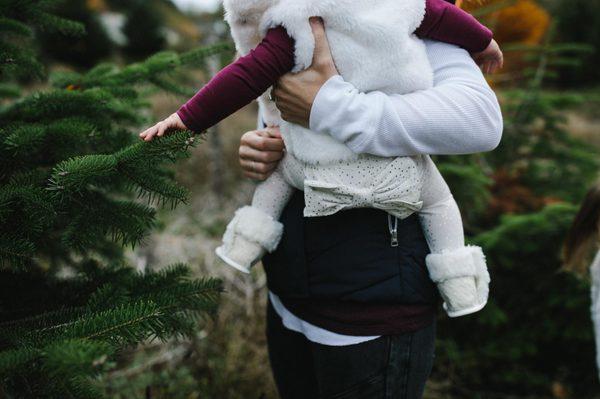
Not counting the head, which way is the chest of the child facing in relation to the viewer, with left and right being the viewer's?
facing away from the viewer
